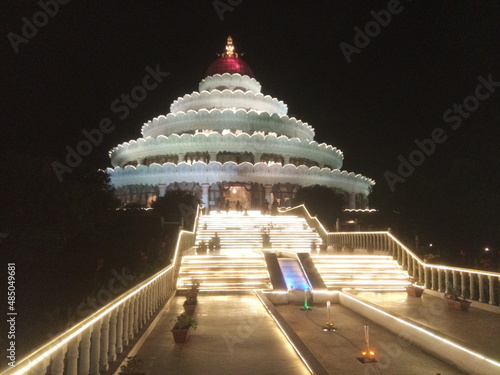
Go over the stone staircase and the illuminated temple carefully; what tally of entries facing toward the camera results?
2

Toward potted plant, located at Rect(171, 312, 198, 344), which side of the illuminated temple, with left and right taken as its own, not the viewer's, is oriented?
front

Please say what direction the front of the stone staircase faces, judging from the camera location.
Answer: facing the viewer

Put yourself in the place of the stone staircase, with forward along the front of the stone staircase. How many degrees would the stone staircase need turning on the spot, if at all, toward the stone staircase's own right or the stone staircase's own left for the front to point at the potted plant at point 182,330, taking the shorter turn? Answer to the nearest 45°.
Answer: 0° — it already faces it

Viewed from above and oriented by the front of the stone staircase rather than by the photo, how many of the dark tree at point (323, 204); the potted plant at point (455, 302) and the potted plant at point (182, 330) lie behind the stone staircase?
1

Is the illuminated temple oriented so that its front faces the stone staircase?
yes

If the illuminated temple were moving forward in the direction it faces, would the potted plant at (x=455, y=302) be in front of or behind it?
in front

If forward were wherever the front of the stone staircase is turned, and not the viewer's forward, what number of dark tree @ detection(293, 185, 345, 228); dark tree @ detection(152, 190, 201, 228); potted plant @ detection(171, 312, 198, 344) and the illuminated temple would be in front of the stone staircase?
1

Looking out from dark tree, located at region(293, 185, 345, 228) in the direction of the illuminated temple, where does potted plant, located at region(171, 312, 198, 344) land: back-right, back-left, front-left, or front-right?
back-left

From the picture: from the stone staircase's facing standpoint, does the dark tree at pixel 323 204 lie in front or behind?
behind

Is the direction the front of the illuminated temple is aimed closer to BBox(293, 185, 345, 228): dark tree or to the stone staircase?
the stone staircase

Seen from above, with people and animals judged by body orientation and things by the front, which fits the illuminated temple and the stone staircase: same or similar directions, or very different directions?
same or similar directions
